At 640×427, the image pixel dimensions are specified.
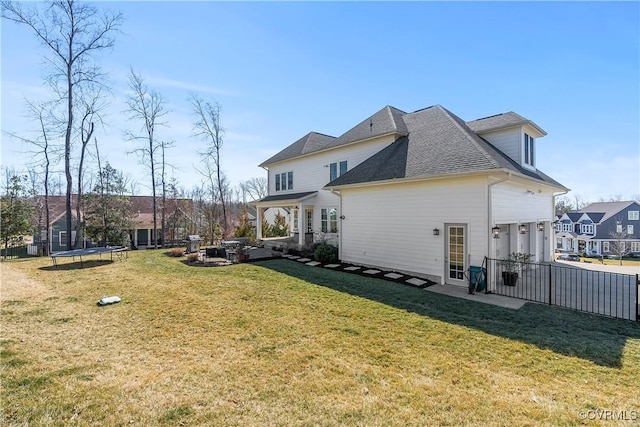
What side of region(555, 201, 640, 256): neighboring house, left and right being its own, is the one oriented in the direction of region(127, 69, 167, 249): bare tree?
front

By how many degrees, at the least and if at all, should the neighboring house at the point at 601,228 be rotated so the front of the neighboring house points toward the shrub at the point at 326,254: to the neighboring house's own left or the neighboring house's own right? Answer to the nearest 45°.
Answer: approximately 45° to the neighboring house's own left

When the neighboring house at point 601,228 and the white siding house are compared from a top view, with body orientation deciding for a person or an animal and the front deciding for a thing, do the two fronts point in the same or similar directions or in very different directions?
very different directions

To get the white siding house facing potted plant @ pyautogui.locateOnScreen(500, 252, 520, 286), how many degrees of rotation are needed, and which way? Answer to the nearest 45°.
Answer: approximately 90° to its right

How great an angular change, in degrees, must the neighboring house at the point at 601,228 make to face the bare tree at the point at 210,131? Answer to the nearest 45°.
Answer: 0° — it already faces it

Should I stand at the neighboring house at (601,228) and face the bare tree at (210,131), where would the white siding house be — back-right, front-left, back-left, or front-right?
front-left

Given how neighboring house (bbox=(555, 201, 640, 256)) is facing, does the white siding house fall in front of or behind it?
in front

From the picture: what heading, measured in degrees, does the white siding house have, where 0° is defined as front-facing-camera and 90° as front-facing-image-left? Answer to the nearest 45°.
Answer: approximately 225°

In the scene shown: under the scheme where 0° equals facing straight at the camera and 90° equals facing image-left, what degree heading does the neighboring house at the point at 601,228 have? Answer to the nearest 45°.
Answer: approximately 45°
